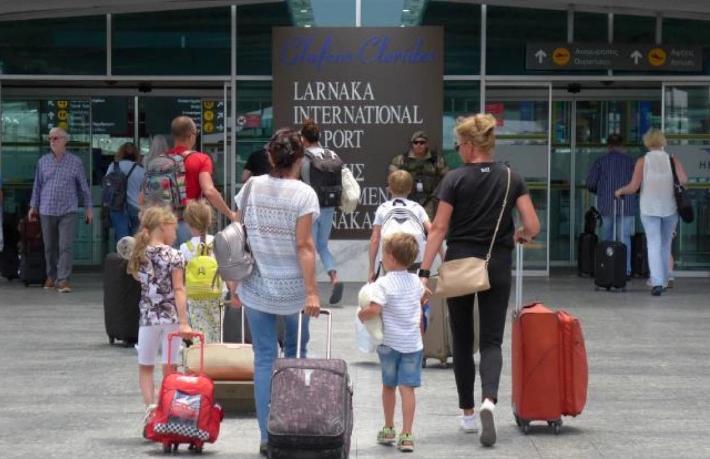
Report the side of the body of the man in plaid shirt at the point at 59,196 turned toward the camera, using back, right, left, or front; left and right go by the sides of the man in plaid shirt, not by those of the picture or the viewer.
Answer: front

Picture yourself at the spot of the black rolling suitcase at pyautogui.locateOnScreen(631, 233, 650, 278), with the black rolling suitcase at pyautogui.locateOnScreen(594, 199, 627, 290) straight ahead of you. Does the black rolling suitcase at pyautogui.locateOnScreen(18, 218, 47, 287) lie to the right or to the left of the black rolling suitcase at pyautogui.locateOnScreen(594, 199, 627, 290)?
right

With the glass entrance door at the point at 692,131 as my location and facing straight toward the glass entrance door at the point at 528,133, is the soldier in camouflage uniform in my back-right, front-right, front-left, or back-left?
front-left

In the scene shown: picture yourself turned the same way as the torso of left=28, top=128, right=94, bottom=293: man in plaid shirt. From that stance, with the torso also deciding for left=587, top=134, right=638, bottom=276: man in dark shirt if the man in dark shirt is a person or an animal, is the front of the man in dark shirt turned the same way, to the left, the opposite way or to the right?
the opposite way

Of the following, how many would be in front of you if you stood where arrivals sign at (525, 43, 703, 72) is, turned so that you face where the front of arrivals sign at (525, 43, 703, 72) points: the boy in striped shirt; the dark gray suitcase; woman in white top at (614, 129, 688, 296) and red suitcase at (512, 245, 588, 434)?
4

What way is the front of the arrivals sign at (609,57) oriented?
toward the camera

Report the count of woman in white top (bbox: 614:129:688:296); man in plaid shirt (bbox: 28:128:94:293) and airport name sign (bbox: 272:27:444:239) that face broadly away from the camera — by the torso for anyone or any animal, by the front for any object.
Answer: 1

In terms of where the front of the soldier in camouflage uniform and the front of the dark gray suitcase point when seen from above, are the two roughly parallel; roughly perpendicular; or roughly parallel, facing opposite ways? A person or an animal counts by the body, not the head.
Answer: roughly parallel

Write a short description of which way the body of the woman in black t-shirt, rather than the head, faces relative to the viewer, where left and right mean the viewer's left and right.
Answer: facing away from the viewer

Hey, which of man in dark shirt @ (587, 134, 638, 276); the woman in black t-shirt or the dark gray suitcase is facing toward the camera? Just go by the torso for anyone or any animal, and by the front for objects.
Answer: the dark gray suitcase

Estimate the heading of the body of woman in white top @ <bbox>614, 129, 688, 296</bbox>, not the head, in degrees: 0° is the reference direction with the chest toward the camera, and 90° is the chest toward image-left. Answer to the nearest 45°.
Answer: approximately 180°

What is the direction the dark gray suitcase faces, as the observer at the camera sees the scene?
facing the viewer

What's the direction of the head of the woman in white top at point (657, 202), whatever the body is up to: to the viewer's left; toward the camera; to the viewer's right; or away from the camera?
away from the camera

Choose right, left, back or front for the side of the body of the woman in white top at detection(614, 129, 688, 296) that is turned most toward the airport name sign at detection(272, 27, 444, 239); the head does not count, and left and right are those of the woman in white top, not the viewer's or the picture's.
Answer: left

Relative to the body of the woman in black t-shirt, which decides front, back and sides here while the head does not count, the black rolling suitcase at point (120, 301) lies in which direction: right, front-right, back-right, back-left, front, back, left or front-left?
front-left

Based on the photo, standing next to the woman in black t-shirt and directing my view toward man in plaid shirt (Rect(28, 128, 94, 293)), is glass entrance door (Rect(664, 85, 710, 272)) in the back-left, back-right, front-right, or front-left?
front-right
